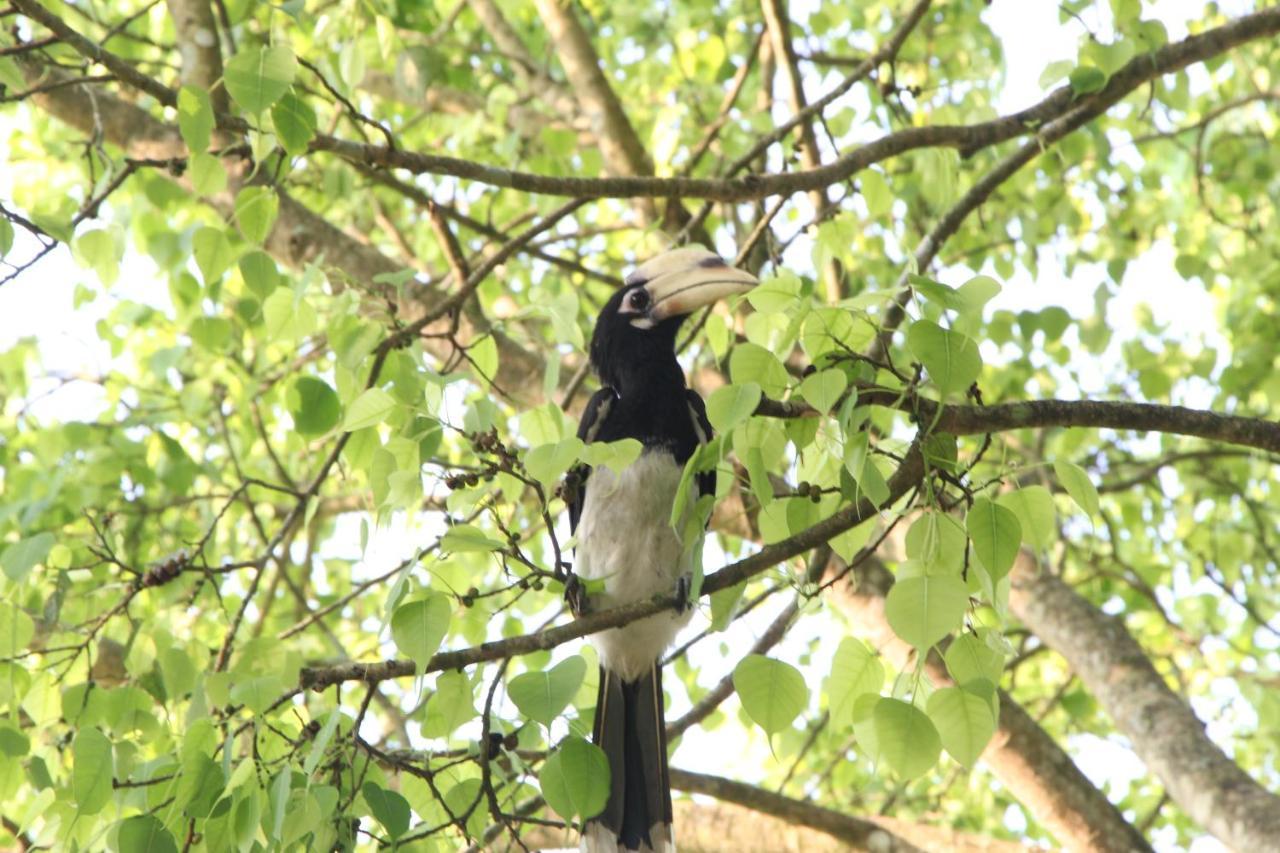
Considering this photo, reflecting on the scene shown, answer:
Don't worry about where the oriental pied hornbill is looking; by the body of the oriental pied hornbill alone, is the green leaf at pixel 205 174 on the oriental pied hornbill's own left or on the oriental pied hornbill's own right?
on the oriental pied hornbill's own right

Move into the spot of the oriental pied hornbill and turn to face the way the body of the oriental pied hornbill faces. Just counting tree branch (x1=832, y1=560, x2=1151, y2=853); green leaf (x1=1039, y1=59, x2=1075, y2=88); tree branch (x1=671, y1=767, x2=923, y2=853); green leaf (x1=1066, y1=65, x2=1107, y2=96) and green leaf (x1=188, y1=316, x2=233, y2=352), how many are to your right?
1

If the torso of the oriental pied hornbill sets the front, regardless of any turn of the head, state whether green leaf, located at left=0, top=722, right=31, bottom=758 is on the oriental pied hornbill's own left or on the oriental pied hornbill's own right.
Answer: on the oriental pied hornbill's own right

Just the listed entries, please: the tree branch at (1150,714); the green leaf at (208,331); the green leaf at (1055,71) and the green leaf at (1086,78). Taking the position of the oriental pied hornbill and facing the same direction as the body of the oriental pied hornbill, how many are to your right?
1

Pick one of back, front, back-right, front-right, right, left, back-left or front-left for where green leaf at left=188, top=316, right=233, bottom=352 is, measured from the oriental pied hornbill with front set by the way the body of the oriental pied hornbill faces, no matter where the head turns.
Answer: right

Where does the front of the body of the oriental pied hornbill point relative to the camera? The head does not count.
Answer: toward the camera

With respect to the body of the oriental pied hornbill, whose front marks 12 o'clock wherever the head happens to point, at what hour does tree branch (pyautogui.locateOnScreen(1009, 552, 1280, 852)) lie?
The tree branch is roughly at 8 o'clock from the oriental pied hornbill.
